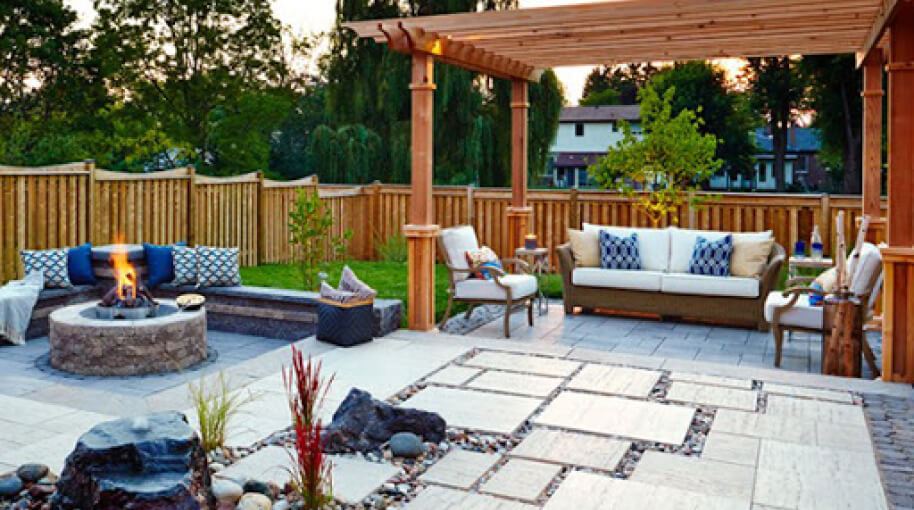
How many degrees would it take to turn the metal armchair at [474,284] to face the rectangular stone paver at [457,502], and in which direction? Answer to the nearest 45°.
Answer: approximately 45° to its right

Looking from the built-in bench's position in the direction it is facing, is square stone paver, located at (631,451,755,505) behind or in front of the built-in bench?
in front

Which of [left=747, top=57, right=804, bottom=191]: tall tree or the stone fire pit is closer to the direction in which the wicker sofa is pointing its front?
the stone fire pit

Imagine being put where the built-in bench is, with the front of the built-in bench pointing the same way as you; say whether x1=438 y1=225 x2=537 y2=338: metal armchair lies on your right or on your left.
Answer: on your left

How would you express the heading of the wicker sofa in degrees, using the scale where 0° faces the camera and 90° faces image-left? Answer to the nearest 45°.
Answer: approximately 0°

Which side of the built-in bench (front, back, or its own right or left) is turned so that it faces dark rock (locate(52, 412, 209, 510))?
front

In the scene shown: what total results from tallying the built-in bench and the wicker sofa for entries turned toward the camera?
2

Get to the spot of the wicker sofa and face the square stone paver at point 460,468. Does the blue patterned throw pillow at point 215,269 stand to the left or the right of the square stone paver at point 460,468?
right

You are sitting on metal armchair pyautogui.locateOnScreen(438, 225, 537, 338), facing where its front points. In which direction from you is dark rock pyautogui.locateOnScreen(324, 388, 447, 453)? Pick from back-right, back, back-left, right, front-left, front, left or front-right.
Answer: front-right

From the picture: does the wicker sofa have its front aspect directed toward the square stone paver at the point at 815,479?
yes

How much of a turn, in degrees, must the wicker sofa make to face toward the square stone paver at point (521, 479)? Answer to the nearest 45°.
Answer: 0° — it already faces it

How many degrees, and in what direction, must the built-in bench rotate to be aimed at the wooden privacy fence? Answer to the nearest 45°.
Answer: approximately 180°
